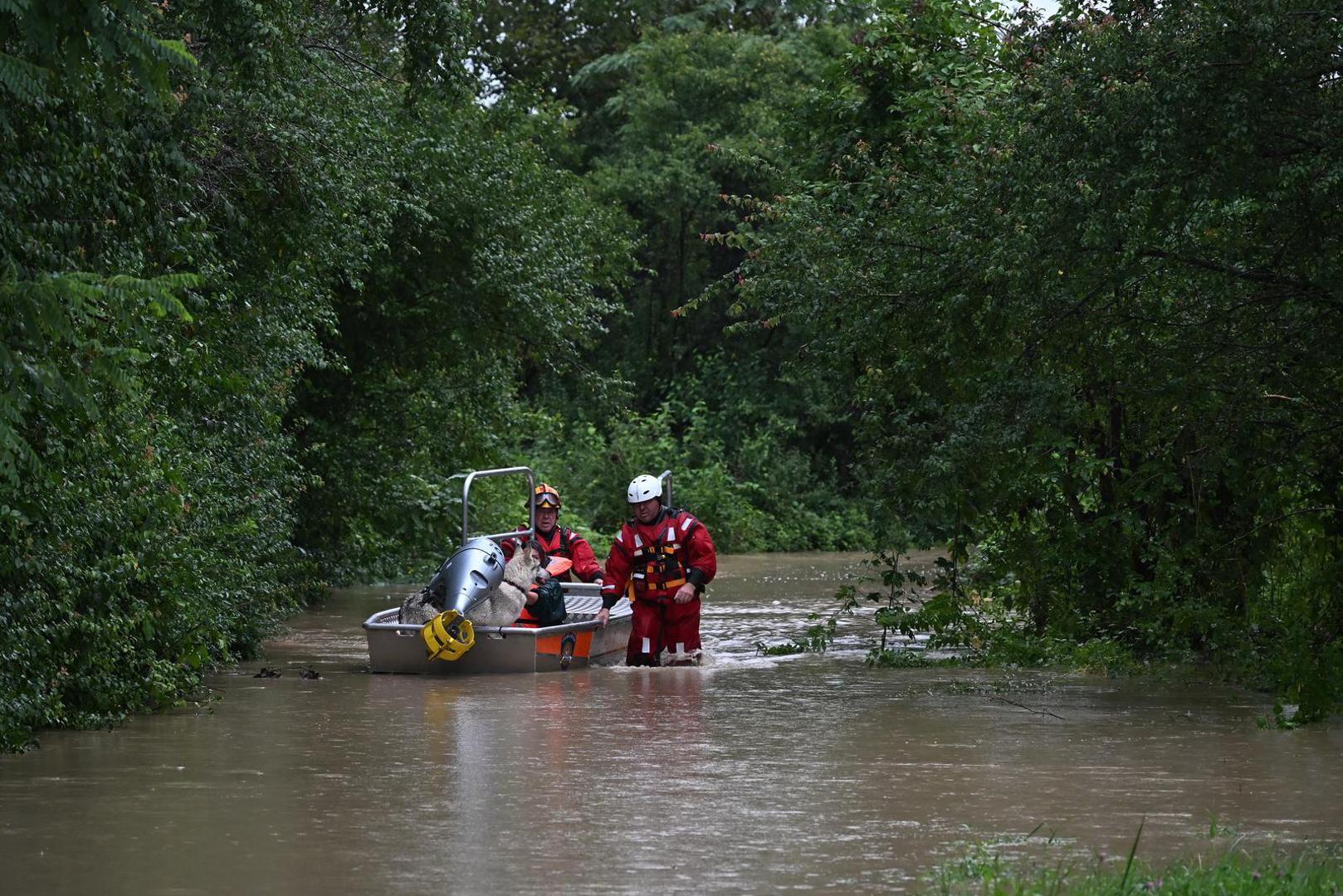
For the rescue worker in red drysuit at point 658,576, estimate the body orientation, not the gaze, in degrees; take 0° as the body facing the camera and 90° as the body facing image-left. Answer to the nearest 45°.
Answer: approximately 0°

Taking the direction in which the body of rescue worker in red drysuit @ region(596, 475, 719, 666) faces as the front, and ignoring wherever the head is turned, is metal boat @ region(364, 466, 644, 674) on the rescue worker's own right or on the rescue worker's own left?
on the rescue worker's own right

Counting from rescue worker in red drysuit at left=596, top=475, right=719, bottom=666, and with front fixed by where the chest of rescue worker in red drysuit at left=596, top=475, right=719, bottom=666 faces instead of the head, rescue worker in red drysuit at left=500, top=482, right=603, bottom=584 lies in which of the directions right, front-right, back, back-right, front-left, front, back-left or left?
back-right
